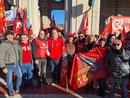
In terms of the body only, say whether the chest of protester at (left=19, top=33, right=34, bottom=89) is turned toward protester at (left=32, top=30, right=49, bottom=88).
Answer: no

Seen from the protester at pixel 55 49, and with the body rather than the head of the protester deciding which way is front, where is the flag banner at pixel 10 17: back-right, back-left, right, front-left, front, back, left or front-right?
back-right

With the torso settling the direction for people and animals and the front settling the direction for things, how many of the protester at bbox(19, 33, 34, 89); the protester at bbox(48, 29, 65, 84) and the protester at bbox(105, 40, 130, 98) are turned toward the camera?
3

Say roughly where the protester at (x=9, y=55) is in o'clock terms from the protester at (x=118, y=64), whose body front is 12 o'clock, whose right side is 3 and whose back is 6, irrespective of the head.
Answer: the protester at (x=9, y=55) is roughly at 3 o'clock from the protester at (x=118, y=64).

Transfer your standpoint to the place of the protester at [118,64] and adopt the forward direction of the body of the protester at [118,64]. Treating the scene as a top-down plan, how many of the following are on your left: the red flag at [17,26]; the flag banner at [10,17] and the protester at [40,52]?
0

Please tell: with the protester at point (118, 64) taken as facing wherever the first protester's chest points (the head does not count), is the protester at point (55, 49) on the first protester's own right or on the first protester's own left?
on the first protester's own right

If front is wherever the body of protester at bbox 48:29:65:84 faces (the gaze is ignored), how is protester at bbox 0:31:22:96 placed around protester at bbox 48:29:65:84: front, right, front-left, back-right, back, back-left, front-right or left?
front-right

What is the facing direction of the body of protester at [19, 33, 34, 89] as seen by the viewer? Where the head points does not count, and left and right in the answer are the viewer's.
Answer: facing the viewer

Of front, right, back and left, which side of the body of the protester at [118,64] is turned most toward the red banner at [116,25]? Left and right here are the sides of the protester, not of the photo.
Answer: back

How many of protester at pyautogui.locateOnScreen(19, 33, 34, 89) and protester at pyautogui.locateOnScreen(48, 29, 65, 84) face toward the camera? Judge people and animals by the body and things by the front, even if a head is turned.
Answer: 2

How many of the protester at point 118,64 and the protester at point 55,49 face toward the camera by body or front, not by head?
2

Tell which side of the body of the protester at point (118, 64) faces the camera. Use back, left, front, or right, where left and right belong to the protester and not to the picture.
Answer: front

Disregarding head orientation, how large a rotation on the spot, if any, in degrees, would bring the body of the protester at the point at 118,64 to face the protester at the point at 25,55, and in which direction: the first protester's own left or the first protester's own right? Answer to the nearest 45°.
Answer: approximately 90° to the first protester's own right

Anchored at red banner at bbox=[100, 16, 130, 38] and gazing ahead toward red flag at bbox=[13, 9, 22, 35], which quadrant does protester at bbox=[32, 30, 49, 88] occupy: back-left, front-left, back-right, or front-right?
front-left

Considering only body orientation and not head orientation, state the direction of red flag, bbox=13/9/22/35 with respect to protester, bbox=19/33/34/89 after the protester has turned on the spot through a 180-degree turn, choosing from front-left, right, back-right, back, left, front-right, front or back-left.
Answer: front

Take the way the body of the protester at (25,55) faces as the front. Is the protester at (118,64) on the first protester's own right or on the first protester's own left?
on the first protester's own left

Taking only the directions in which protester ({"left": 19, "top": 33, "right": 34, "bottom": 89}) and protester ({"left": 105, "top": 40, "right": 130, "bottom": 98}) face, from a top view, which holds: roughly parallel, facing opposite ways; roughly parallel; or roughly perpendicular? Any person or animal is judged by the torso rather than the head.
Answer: roughly parallel
